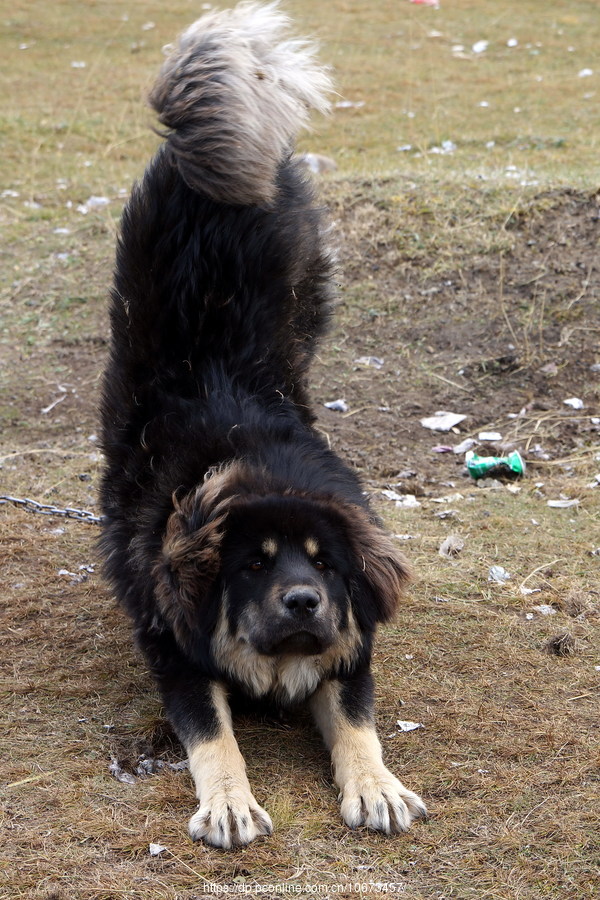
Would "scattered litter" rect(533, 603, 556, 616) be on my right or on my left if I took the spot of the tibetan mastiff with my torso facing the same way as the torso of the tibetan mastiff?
on my left

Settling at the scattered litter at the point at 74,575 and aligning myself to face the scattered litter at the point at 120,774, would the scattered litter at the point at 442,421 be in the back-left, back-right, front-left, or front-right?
back-left

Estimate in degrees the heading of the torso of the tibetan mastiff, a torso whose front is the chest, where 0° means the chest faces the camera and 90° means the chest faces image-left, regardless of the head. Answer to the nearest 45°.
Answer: approximately 0°

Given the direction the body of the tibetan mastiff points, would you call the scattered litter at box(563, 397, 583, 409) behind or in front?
behind

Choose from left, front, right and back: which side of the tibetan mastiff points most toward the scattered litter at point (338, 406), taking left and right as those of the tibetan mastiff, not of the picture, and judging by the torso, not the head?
back

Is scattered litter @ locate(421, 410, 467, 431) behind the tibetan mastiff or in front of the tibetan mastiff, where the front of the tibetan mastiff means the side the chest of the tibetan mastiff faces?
behind

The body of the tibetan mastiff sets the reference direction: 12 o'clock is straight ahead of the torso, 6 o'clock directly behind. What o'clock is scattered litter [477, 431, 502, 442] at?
The scattered litter is roughly at 7 o'clock from the tibetan mastiff.

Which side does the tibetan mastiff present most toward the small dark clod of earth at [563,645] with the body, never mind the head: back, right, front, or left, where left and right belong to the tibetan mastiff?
left
